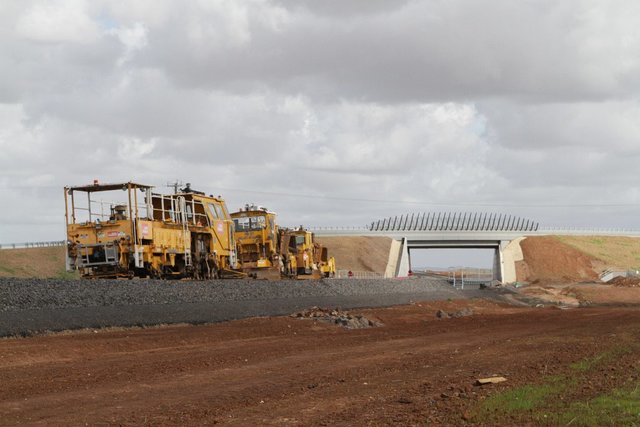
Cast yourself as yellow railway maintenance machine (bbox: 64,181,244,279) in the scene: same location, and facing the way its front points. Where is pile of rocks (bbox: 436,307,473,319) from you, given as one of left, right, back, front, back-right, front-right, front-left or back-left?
front-right

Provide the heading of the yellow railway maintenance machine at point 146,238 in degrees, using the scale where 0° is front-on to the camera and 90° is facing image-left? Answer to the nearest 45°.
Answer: approximately 225°

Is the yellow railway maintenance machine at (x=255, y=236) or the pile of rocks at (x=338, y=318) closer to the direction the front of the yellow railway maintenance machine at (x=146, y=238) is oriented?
the yellow railway maintenance machine

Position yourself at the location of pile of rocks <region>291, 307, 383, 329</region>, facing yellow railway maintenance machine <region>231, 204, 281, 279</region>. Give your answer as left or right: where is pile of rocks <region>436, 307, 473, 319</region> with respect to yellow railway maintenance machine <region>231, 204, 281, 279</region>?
right

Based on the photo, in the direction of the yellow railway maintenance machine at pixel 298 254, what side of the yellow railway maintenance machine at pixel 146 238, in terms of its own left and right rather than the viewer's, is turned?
front
